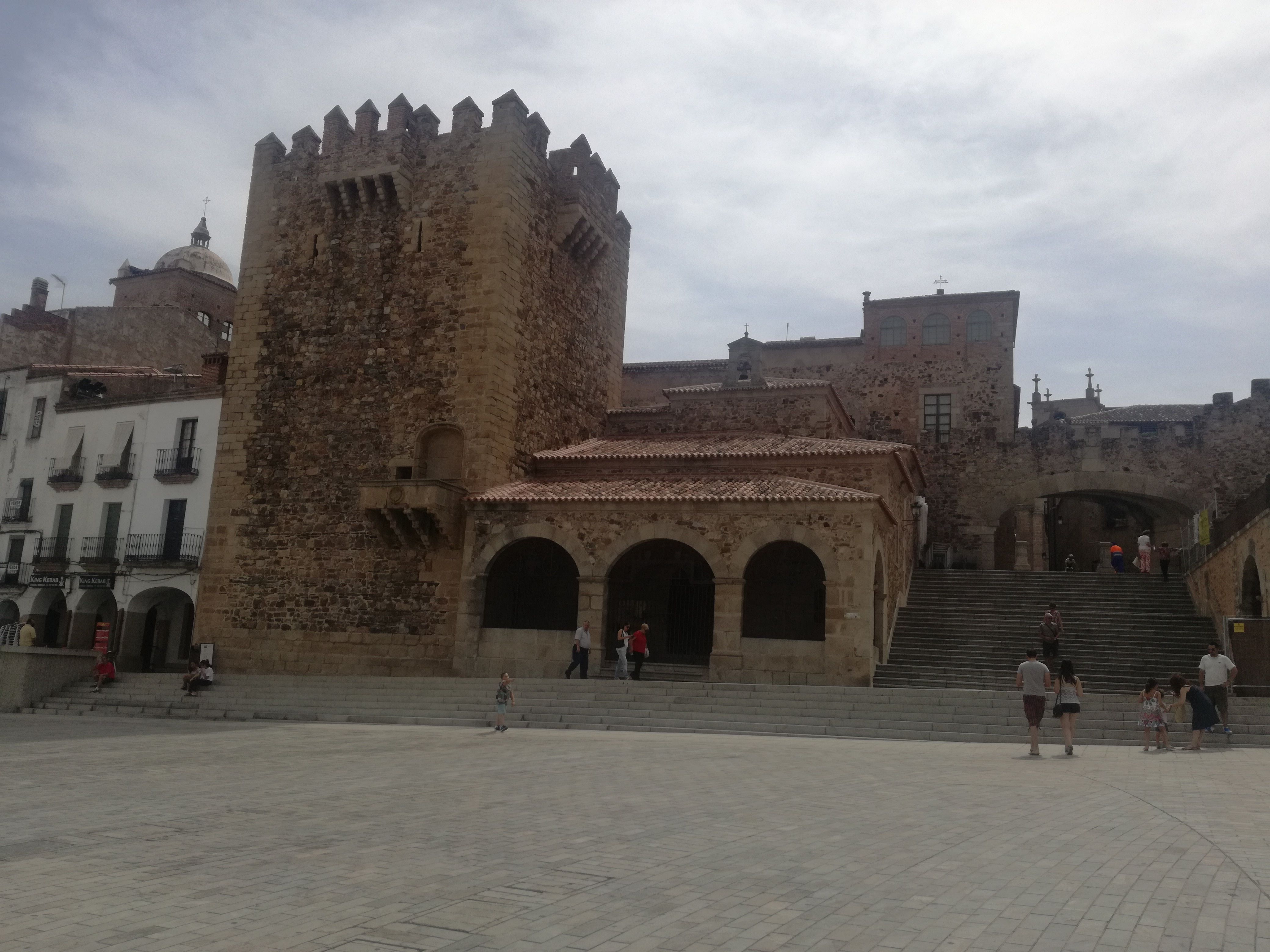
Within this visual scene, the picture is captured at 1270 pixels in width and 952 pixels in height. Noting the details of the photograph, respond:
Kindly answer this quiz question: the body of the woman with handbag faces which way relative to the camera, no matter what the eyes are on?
away from the camera

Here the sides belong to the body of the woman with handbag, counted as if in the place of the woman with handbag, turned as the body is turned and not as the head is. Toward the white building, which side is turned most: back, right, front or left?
left

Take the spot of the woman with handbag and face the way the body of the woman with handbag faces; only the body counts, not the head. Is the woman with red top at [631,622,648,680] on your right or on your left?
on your left

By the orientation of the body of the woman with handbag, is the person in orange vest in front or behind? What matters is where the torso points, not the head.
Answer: in front

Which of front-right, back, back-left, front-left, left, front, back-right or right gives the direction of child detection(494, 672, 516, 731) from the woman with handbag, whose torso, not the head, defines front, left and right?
left

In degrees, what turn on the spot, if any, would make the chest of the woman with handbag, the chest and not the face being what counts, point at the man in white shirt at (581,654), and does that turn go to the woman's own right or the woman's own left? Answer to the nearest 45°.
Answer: approximately 45° to the woman's own left

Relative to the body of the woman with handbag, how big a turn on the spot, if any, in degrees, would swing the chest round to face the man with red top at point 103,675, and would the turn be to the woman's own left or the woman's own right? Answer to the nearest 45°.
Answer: approximately 90° to the woman's own left

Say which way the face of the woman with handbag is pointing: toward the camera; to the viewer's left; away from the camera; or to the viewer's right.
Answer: away from the camera

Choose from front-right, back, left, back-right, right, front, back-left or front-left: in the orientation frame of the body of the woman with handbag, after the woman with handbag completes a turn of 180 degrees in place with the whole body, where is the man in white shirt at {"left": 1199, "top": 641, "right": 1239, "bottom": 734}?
back-left

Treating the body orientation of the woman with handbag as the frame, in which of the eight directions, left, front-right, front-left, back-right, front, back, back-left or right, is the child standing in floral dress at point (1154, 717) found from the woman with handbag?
front-right
